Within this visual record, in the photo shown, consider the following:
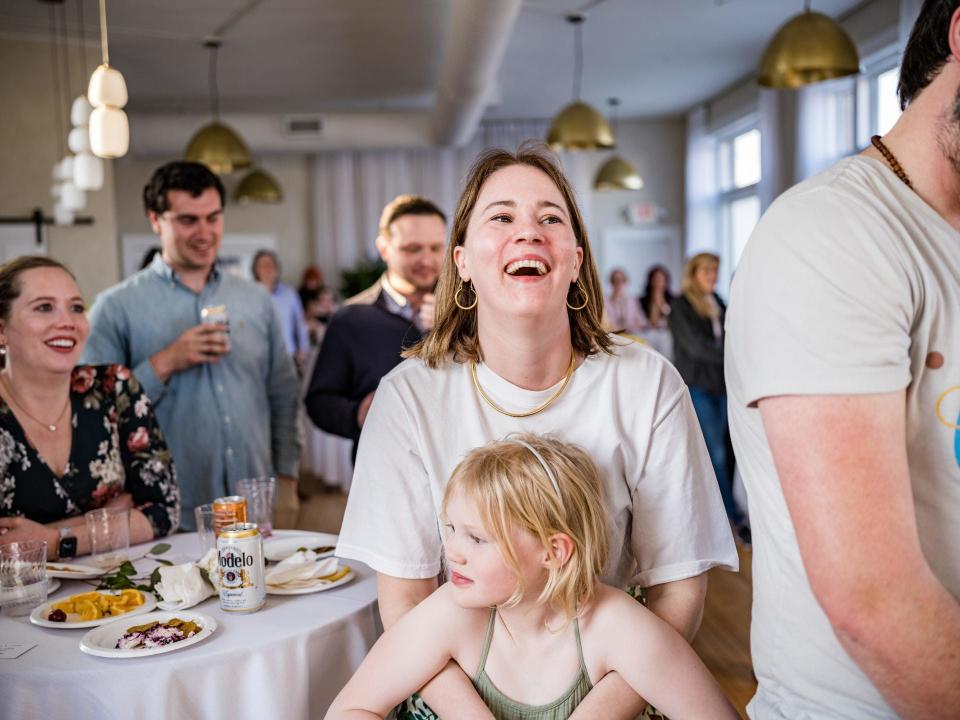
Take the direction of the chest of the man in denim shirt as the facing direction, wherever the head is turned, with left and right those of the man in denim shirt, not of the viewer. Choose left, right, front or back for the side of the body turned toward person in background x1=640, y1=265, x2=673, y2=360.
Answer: left

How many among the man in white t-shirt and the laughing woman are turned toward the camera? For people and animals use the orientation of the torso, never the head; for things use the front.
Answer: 1

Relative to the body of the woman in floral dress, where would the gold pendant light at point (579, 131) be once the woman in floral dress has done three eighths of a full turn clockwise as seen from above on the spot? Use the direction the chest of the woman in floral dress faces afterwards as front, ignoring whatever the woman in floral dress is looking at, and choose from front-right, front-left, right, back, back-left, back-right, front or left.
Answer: back-right

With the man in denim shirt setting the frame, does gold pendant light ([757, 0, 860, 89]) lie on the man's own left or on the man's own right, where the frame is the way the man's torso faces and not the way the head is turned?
on the man's own left

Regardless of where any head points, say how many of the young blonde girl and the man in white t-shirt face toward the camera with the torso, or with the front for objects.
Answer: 1

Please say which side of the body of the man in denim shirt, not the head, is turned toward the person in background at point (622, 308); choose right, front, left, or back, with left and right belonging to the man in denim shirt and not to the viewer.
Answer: left

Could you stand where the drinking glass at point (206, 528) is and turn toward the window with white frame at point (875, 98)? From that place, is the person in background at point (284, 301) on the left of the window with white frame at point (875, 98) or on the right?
left

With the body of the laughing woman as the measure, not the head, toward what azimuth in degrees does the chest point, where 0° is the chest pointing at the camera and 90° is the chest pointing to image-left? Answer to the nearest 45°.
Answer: approximately 0°
